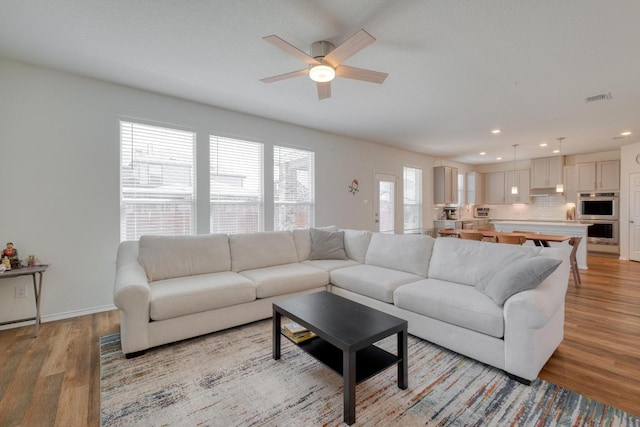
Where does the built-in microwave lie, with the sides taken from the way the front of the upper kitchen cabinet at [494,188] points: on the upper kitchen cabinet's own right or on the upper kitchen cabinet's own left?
on the upper kitchen cabinet's own left

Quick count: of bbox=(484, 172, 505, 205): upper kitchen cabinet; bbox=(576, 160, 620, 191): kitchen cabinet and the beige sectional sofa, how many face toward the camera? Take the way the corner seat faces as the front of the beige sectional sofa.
3

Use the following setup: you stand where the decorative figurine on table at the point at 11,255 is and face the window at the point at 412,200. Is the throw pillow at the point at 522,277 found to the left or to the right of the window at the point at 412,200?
right

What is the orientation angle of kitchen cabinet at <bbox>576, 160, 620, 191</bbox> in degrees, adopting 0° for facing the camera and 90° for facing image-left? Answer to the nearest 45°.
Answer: approximately 0°

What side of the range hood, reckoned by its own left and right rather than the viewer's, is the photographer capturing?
front

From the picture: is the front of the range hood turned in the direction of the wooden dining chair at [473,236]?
yes

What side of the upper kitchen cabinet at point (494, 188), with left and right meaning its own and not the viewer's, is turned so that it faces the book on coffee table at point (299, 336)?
front

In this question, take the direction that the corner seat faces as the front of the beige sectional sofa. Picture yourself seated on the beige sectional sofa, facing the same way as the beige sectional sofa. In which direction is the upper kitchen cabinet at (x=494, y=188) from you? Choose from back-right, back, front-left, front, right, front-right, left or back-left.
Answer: back-left

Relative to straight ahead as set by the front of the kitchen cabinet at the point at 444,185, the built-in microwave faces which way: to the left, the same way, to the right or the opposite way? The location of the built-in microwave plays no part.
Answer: to the right

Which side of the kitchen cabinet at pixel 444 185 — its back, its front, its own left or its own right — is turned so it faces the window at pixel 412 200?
right

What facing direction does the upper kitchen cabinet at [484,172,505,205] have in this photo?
toward the camera

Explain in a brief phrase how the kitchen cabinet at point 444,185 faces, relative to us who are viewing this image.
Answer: facing the viewer and to the right of the viewer
